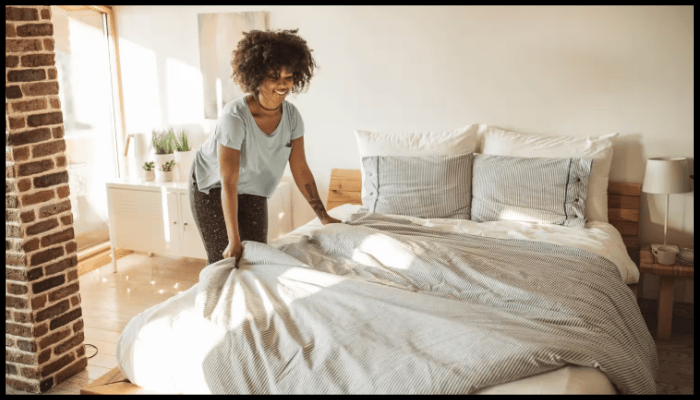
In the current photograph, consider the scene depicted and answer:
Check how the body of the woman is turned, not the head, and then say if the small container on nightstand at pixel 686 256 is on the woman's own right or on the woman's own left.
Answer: on the woman's own left

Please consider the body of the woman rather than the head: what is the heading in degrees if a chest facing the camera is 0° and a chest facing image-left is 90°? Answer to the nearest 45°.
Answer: approximately 315°

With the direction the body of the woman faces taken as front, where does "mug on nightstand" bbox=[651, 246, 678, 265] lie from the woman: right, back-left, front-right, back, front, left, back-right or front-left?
front-left

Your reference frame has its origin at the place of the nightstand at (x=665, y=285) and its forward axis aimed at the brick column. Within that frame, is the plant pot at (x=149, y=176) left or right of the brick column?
right

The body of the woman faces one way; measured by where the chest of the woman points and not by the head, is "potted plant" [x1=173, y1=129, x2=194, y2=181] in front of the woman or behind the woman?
behind

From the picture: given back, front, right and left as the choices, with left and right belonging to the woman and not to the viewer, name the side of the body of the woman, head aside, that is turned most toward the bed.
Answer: front

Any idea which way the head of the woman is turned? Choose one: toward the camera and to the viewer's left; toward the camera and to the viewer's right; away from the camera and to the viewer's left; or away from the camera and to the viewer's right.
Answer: toward the camera and to the viewer's right

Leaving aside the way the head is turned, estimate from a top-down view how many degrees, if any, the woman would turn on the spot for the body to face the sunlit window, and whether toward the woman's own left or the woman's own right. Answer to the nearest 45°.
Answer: approximately 180°

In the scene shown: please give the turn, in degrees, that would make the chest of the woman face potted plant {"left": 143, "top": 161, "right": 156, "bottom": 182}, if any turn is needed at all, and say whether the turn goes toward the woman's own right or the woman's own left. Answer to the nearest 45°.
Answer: approximately 180°

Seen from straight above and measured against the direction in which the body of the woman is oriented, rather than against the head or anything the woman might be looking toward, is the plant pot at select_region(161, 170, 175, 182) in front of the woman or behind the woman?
behind

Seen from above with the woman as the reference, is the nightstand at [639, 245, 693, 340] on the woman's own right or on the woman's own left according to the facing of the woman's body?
on the woman's own left
